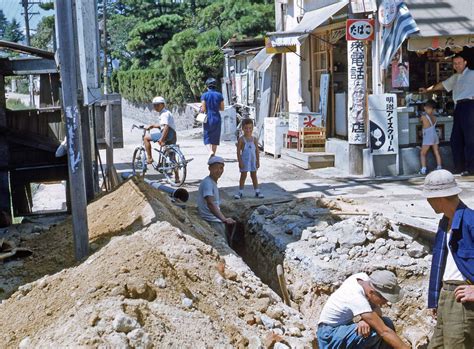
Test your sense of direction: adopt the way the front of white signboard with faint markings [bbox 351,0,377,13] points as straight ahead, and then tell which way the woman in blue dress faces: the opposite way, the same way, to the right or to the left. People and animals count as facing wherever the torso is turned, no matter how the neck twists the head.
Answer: the opposite way

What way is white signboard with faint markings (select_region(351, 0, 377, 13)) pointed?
toward the camera

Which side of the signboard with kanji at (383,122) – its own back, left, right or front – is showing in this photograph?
front

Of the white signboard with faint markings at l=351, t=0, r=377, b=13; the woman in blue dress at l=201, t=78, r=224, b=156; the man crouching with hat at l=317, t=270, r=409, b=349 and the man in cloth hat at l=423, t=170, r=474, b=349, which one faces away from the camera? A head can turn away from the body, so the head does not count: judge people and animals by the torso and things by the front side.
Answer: the woman in blue dress

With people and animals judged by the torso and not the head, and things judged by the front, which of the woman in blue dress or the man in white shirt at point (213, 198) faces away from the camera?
the woman in blue dress

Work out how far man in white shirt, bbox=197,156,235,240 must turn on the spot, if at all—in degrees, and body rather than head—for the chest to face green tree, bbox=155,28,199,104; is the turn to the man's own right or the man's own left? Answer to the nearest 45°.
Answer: approximately 90° to the man's own left

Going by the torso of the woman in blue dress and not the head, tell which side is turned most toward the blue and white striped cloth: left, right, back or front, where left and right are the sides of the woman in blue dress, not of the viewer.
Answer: right

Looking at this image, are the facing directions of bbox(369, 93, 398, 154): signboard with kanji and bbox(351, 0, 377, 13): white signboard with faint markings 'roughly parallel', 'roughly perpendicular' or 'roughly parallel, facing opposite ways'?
roughly parallel

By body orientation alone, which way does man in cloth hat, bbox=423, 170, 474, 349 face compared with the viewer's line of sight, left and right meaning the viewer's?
facing the viewer and to the left of the viewer

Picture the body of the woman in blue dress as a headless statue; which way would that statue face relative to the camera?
away from the camera

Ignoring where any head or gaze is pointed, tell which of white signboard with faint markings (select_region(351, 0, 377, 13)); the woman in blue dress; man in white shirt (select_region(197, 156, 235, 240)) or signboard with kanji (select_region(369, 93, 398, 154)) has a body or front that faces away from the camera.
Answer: the woman in blue dress

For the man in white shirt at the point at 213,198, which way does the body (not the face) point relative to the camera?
to the viewer's right

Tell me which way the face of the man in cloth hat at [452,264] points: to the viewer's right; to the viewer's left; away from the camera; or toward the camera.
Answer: to the viewer's left

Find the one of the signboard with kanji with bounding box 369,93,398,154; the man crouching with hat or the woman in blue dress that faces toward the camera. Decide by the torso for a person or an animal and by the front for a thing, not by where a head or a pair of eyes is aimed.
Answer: the signboard with kanji
